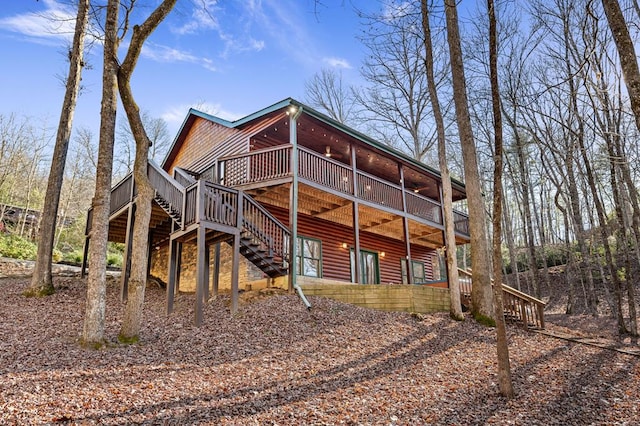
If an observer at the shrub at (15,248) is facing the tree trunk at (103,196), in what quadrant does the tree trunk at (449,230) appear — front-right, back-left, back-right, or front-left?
front-left

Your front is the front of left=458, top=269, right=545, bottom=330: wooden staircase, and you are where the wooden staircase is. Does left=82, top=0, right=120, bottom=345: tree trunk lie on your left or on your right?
on your right

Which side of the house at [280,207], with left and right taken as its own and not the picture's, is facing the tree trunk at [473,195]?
front

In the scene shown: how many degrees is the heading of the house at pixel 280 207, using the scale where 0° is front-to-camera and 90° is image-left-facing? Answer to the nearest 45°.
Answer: approximately 315°

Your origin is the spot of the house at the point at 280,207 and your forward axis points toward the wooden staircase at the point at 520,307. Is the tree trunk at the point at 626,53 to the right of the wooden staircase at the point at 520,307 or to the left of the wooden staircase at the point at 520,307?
right

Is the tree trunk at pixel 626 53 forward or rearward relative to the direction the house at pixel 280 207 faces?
forward

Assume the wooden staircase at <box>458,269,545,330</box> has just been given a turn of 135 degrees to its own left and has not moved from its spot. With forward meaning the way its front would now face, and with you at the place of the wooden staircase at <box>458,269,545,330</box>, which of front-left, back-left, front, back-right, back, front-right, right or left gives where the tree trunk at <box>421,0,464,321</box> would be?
left

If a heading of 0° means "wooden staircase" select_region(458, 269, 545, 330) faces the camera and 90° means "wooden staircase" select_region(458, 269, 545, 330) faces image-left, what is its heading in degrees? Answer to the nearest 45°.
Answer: approximately 270°

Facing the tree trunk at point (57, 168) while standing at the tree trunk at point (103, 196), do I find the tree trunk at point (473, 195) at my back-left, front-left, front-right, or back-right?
back-right

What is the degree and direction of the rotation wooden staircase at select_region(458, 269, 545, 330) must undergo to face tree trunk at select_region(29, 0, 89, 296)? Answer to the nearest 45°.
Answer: approximately 135° to its right

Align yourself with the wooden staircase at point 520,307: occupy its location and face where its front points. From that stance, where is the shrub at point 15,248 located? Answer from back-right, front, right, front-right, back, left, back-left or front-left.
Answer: back

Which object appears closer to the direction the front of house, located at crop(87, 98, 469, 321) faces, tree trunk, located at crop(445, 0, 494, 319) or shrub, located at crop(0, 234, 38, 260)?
the tree trunk

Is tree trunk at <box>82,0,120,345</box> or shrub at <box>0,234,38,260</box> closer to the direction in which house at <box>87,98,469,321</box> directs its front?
the tree trunk

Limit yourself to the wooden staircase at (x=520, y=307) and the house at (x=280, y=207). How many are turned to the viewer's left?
0

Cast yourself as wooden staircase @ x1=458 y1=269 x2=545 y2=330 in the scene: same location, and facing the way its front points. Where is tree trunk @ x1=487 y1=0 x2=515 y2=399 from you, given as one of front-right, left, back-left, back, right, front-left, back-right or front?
right
